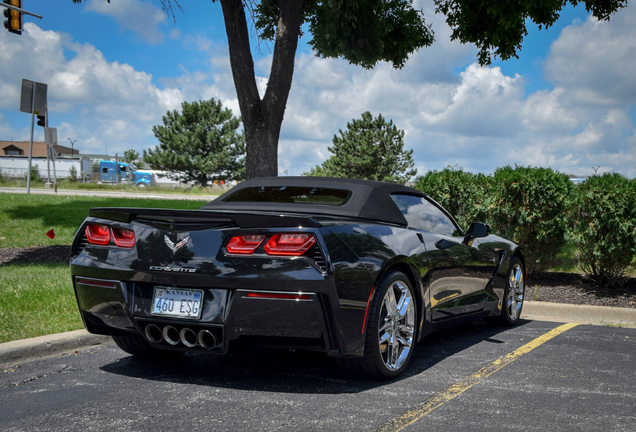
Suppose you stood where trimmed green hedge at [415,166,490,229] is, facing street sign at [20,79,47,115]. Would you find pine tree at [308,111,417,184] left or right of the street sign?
right

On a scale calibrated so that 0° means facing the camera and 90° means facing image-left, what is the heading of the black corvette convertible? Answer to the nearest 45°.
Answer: approximately 225°

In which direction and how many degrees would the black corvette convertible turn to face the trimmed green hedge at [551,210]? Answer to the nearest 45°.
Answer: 0° — it already faces it

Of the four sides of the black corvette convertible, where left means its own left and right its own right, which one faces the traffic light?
left
